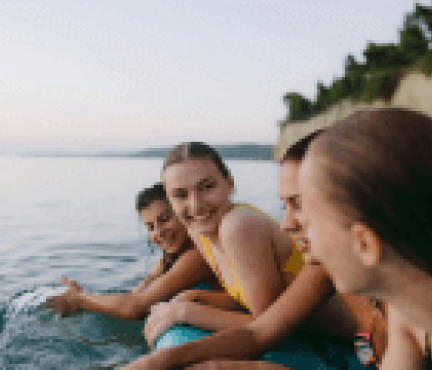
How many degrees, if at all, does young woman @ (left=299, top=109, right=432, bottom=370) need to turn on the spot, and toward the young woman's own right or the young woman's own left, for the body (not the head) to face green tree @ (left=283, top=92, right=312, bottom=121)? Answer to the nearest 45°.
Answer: approximately 45° to the young woman's own right

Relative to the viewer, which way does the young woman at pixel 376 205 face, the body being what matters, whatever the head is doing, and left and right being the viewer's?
facing away from the viewer and to the left of the viewer

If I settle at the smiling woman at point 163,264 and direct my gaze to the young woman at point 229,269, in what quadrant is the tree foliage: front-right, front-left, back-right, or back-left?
back-left

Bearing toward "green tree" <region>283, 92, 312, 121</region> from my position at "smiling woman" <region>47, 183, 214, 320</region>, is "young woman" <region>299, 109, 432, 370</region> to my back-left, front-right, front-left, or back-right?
back-right

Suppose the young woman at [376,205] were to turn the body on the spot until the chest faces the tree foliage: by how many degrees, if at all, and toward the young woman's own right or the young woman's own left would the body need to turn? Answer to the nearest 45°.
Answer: approximately 45° to the young woman's own right

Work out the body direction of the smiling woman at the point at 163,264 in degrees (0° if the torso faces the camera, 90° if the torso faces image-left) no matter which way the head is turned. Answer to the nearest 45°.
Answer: approximately 45°
